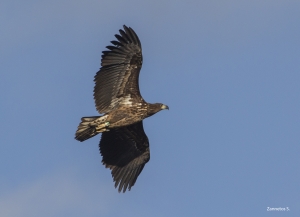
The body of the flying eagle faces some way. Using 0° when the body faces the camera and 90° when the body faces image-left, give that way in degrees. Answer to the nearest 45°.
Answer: approximately 270°
